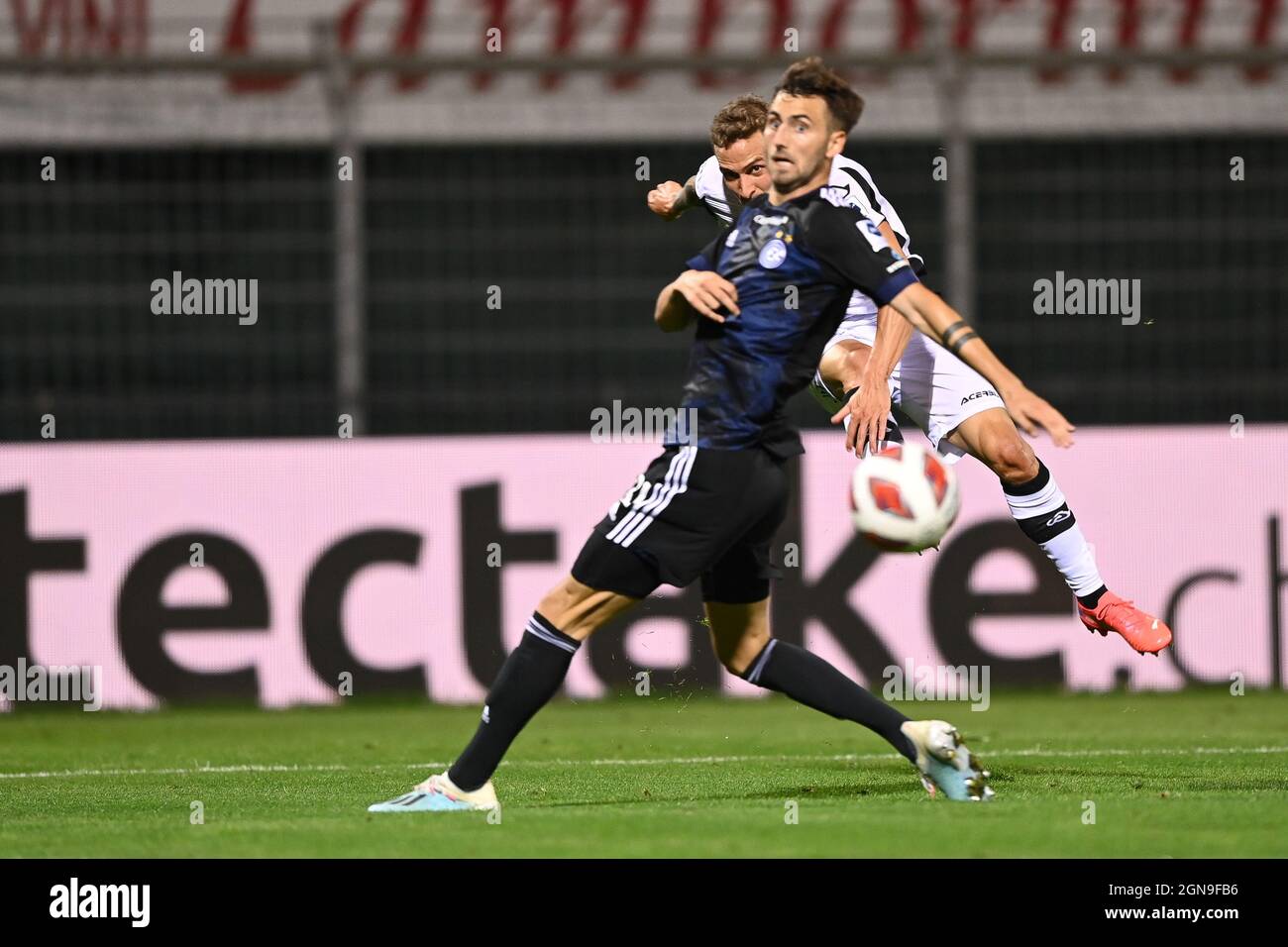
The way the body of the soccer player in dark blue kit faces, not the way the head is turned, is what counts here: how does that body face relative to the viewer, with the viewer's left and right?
facing the viewer and to the left of the viewer

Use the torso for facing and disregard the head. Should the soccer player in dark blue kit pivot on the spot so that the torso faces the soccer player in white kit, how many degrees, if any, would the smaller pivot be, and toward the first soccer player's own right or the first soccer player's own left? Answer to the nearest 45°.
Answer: approximately 180°
